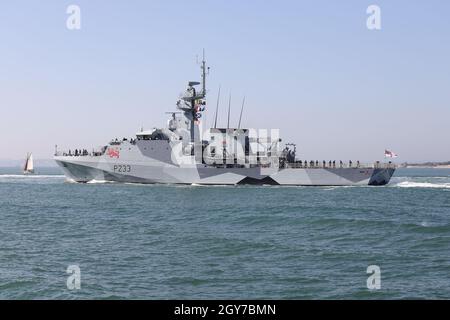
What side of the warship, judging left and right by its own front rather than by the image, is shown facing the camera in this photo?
left
